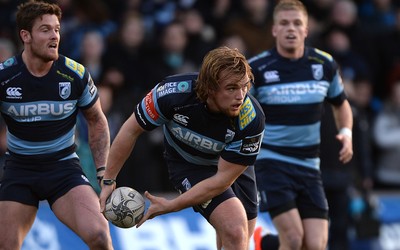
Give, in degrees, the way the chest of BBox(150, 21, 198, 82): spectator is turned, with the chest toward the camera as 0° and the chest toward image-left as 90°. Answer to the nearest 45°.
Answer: approximately 0°

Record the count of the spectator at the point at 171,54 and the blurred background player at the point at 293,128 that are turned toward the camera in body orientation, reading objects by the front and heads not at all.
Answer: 2

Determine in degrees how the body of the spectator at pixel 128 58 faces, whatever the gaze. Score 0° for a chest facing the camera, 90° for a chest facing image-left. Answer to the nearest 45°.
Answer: approximately 0°

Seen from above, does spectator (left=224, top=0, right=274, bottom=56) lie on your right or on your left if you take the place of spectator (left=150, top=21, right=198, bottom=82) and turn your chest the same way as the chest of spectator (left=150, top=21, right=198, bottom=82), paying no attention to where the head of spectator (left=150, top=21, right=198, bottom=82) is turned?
on your left
